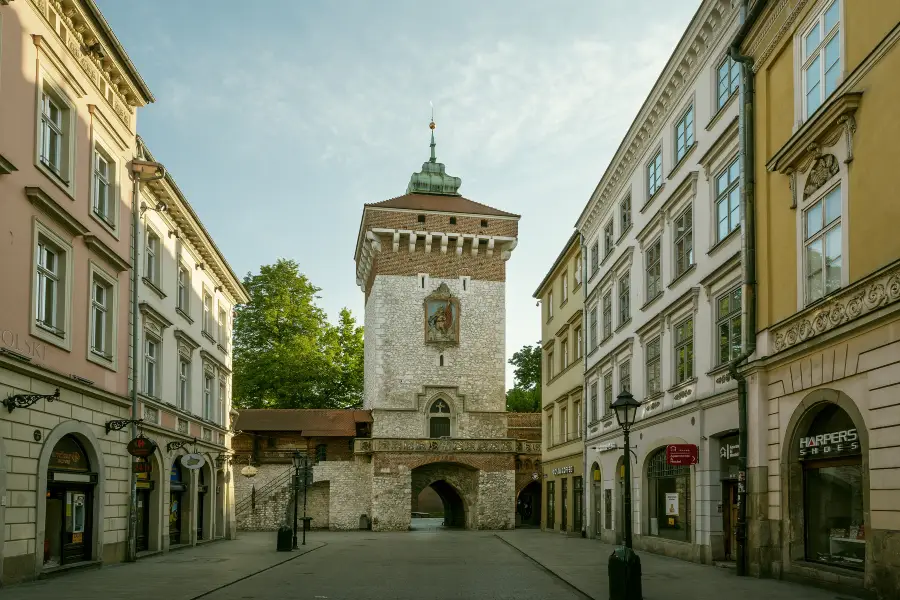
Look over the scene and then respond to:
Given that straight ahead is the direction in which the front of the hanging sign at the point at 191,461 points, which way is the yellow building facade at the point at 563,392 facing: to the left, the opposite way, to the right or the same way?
to the right

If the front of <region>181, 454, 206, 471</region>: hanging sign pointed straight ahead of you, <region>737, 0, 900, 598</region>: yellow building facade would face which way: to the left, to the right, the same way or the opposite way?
to the right

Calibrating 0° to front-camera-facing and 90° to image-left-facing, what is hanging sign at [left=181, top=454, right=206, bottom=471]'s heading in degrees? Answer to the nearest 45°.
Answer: approximately 0°

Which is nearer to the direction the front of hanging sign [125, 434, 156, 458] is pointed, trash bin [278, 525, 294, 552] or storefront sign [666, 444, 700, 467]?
the storefront sign

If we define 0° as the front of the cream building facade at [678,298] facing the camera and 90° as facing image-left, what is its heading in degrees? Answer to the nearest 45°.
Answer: approximately 45°

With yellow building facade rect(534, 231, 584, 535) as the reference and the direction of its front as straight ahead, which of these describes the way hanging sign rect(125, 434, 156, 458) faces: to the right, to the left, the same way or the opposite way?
to the left

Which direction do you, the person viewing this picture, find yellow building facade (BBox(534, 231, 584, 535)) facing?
facing to the left of the viewer

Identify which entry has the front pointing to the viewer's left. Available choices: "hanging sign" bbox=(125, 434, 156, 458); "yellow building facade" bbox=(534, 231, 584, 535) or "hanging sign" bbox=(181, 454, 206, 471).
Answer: the yellow building facade

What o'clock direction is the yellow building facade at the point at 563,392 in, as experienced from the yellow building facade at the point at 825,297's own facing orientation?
the yellow building facade at the point at 563,392 is roughly at 4 o'clock from the yellow building facade at the point at 825,297.

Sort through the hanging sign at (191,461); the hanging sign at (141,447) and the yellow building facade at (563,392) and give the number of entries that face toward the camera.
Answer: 2

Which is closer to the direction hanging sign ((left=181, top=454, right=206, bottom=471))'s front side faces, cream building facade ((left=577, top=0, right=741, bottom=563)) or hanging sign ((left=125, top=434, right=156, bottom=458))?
the hanging sign

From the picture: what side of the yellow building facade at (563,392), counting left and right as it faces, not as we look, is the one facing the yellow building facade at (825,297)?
left
